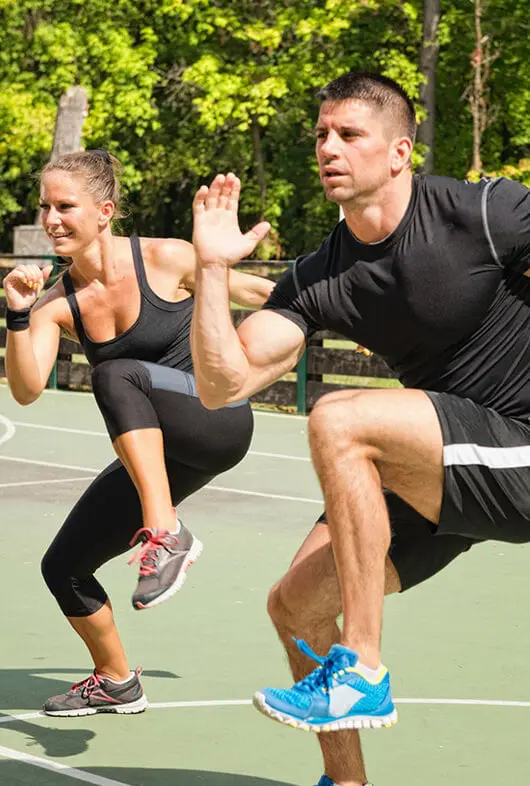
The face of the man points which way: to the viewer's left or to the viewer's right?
to the viewer's left

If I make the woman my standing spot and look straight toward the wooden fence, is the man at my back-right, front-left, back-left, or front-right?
back-right

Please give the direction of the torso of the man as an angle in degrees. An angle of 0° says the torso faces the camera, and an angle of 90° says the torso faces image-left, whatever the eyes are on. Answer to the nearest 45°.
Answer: approximately 45°

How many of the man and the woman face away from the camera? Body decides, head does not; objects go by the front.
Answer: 0

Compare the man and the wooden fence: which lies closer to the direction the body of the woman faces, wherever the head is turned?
the man

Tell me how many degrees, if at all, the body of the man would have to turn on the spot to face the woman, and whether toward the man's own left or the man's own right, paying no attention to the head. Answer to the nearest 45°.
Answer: approximately 90° to the man's own right

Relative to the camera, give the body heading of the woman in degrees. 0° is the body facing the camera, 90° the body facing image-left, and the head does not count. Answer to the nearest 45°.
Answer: approximately 45°

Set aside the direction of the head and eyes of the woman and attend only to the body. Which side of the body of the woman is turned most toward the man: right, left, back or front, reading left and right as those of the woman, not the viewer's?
left

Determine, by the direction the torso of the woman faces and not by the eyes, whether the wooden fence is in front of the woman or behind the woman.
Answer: behind
